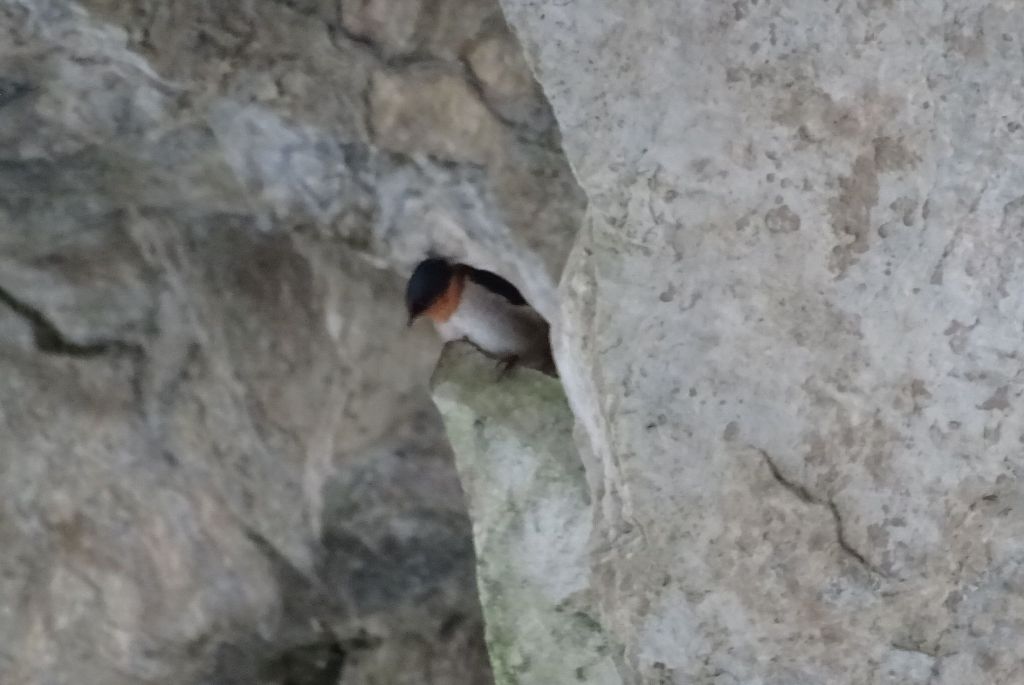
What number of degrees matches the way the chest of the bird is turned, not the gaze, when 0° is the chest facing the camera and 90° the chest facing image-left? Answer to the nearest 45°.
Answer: approximately 90°
